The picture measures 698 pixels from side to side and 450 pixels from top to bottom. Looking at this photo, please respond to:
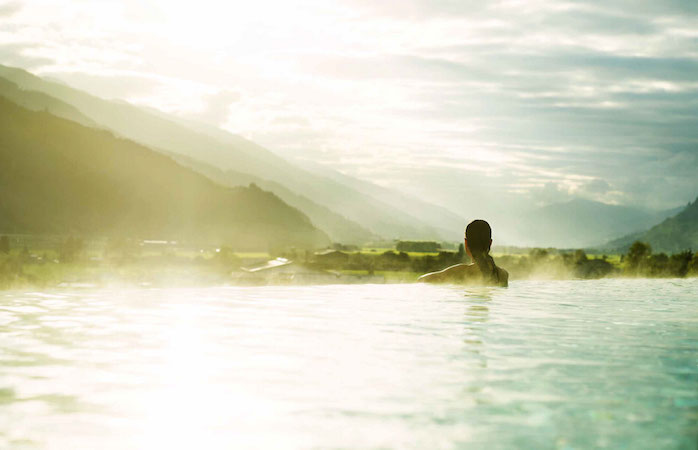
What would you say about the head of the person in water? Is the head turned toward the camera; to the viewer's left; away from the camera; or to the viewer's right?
away from the camera

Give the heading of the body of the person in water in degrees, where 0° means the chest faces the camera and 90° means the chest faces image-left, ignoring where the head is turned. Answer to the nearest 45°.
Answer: approximately 180°
